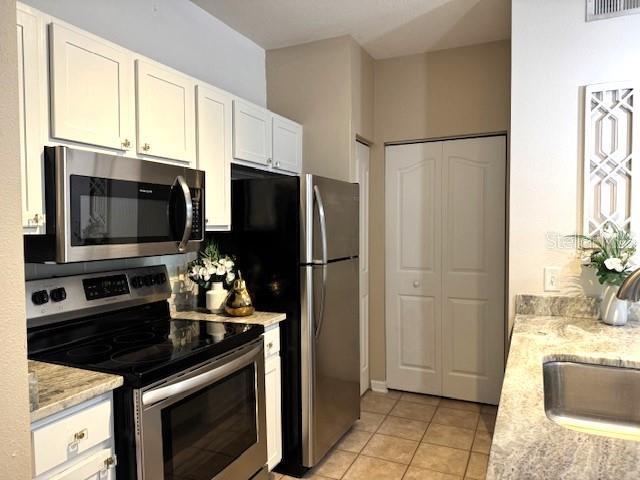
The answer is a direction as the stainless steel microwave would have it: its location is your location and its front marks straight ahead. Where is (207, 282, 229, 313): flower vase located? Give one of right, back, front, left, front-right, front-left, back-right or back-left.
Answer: left

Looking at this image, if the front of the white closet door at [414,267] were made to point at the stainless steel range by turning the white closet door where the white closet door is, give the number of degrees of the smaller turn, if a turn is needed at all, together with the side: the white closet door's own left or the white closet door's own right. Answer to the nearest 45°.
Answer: approximately 45° to the white closet door's own right

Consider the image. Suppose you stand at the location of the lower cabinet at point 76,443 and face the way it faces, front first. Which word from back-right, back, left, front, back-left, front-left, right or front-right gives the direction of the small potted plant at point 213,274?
left

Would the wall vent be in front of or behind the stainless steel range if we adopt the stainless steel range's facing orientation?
in front

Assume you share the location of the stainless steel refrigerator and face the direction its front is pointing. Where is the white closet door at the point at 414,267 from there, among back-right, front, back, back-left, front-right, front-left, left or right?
left

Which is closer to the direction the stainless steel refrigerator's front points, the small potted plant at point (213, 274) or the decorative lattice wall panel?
the decorative lattice wall panel

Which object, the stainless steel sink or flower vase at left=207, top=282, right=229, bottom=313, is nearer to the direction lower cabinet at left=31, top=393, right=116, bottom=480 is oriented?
the stainless steel sink

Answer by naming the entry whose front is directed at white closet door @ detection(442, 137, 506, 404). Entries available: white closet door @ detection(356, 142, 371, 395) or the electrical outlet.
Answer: white closet door @ detection(356, 142, 371, 395)

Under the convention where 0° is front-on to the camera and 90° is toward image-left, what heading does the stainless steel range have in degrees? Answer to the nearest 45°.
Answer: approximately 315°

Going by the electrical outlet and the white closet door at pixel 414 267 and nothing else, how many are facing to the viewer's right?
0
